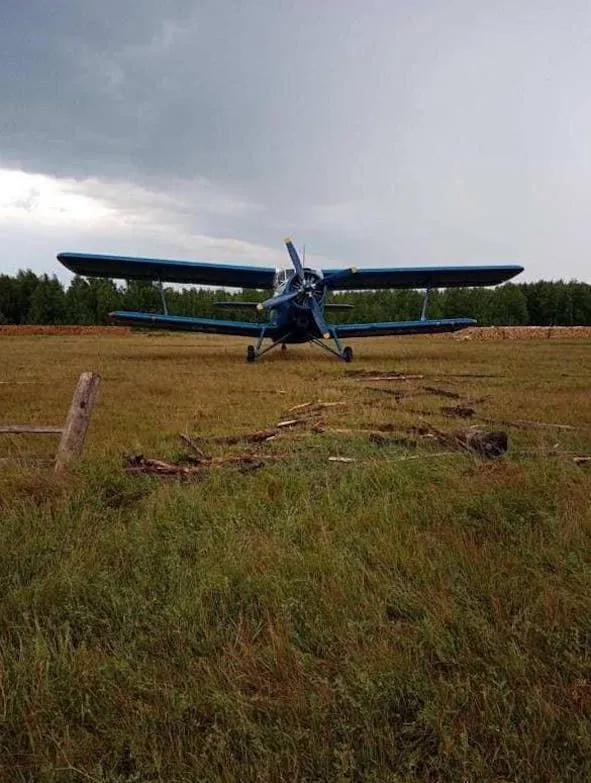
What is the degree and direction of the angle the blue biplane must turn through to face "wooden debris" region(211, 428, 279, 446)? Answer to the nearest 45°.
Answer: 0° — it already faces it

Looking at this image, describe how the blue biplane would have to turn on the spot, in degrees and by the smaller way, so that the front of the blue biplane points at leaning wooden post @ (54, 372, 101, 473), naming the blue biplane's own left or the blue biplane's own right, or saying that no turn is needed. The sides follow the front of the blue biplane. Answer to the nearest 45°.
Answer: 0° — it already faces it

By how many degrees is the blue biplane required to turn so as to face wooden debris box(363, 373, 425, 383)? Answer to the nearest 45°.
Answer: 0° — it already faces it

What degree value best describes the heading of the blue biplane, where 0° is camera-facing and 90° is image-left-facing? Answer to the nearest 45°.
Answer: approximately 0°

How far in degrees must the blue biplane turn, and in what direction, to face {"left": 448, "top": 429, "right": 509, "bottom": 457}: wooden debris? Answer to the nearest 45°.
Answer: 0° — it already faces it
